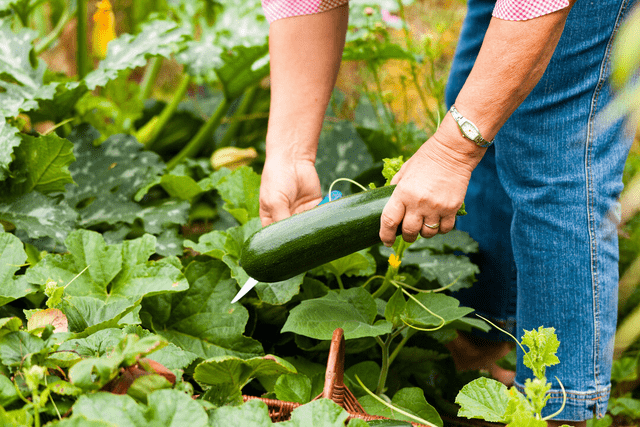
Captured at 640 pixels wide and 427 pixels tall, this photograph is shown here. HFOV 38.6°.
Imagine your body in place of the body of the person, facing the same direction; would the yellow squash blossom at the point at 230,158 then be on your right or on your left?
on your right

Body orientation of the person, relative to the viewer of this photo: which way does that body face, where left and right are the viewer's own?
facing the viewer and to the left of the viewer

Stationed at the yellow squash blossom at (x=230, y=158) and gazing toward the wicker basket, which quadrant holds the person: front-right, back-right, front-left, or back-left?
front-left

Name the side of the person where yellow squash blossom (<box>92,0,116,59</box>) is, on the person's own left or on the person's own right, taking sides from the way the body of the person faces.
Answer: on the person's own right
